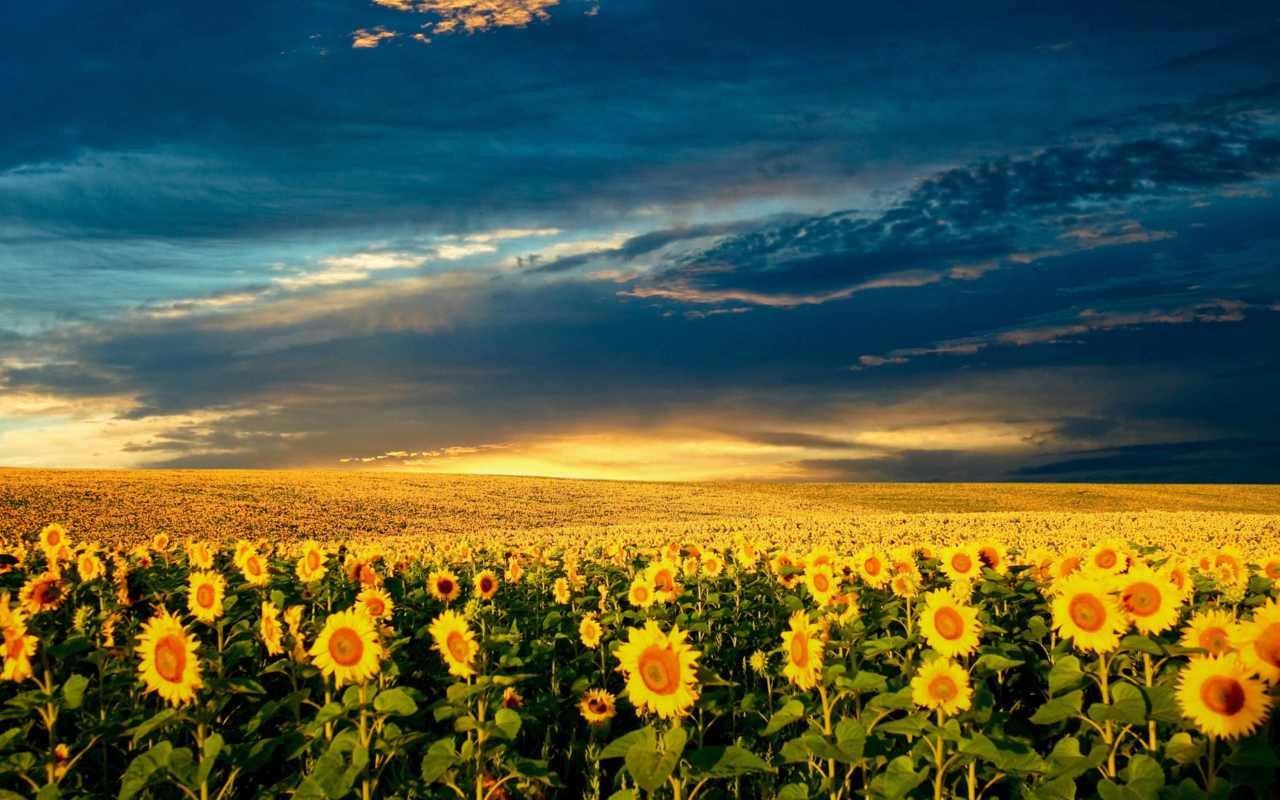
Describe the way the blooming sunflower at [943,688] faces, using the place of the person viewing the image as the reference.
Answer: facing the viewer

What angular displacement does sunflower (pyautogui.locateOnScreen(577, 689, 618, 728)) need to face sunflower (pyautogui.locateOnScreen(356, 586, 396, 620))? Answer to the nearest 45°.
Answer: approximately 90° to its right

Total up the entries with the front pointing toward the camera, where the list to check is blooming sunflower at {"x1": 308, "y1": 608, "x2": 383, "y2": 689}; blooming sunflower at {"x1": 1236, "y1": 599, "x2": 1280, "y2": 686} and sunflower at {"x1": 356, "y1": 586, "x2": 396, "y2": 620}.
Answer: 3

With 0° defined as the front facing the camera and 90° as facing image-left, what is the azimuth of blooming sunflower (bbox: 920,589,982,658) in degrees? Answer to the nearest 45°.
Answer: approximately 0°

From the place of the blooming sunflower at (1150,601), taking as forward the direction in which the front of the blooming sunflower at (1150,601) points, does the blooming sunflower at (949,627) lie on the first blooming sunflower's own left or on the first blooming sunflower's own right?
on the first blooming sunflower's own right

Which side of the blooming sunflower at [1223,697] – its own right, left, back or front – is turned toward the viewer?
front

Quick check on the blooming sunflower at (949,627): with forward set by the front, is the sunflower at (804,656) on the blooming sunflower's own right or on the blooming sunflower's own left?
on the blooming sunflower's own right

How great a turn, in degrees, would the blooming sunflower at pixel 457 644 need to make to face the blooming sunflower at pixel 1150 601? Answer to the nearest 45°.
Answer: approximately 45° to its left

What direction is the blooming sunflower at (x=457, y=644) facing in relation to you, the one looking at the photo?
facing the viewer and to the right of the viewer

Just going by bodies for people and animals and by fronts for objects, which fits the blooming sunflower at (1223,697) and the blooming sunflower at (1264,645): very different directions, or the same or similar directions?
same or similar directions

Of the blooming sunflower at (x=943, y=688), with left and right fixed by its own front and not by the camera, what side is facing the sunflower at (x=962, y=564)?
back

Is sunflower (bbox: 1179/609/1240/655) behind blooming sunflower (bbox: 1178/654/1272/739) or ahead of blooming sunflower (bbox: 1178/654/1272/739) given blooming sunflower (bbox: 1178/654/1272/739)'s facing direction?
behind

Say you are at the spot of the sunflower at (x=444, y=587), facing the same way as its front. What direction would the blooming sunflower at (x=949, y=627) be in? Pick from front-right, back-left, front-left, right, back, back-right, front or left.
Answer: front-left

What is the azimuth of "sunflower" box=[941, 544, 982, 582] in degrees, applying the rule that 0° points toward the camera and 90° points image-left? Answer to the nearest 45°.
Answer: approximately 0°

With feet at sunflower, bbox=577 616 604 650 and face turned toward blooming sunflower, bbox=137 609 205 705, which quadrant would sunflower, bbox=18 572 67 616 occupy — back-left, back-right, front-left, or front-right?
front-right

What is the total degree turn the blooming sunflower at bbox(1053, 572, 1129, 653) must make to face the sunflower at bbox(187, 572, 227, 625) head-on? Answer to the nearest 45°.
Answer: approximately 90° to its right

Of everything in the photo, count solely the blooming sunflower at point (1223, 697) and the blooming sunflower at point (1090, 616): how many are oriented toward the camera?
2
